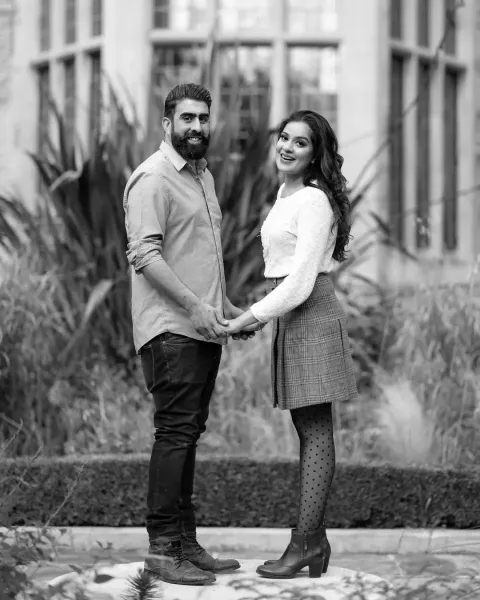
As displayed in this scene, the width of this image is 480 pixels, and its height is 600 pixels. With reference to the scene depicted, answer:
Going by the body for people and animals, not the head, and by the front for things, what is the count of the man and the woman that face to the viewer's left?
1

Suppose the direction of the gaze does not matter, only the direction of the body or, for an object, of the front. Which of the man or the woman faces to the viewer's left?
the woman

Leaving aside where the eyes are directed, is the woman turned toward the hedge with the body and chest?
no

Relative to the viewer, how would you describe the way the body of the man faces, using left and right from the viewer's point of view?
facing the viewer and to the right of the viewer

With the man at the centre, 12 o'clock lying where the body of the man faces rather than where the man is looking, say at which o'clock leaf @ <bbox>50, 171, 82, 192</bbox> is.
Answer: The leaf is roughly at 7 o'clock from the man.

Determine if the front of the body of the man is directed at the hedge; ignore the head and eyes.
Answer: no

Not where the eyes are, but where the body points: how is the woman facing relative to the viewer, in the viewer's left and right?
facing to the left of the viewer
